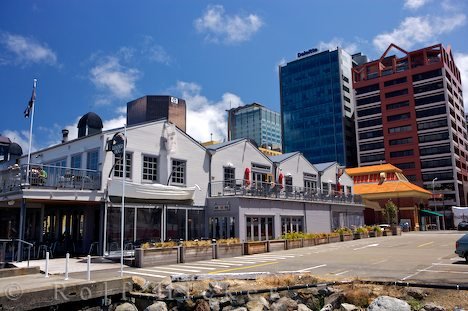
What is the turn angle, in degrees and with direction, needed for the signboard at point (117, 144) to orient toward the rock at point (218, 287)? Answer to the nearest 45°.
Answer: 0° — it already faces it

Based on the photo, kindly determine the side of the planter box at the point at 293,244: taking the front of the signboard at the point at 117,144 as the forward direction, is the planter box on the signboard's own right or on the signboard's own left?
on the signboard's own left

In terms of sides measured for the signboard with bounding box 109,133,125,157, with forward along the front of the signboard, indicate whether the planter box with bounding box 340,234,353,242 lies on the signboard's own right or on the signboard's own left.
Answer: on the signboard's own left

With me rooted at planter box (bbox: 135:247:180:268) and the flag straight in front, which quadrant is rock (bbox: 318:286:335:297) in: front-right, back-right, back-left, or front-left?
back-left

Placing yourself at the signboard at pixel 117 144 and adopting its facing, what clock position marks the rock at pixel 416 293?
The rock is roughly at 11 o'clock from the signboard.

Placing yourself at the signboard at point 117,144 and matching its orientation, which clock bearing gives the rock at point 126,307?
The rock is roughly at 12 o'clock from the signboard.

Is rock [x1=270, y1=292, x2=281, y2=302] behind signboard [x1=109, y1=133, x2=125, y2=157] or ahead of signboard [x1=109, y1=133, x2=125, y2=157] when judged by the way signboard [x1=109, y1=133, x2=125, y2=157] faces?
ahead

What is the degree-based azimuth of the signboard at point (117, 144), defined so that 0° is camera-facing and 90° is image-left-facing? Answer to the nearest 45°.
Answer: approximately 0°

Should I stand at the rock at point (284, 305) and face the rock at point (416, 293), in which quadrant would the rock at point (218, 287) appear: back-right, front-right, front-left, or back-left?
back-left

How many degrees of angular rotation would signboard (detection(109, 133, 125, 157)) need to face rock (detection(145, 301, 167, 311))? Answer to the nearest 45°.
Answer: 0° — it already faces it

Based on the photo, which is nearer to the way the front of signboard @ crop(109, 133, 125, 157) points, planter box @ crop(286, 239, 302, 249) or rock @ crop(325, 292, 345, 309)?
the rock

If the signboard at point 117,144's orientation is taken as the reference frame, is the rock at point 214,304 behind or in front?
in front

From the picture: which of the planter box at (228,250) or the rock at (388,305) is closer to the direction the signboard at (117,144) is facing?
the rock

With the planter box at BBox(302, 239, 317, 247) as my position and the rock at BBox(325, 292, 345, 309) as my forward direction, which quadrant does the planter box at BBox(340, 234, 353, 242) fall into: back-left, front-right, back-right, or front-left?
back-left

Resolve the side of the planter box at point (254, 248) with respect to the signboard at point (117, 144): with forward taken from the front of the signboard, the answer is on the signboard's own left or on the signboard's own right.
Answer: on the signboard's own left

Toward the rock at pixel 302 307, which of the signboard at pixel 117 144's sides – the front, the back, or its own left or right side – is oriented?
front
